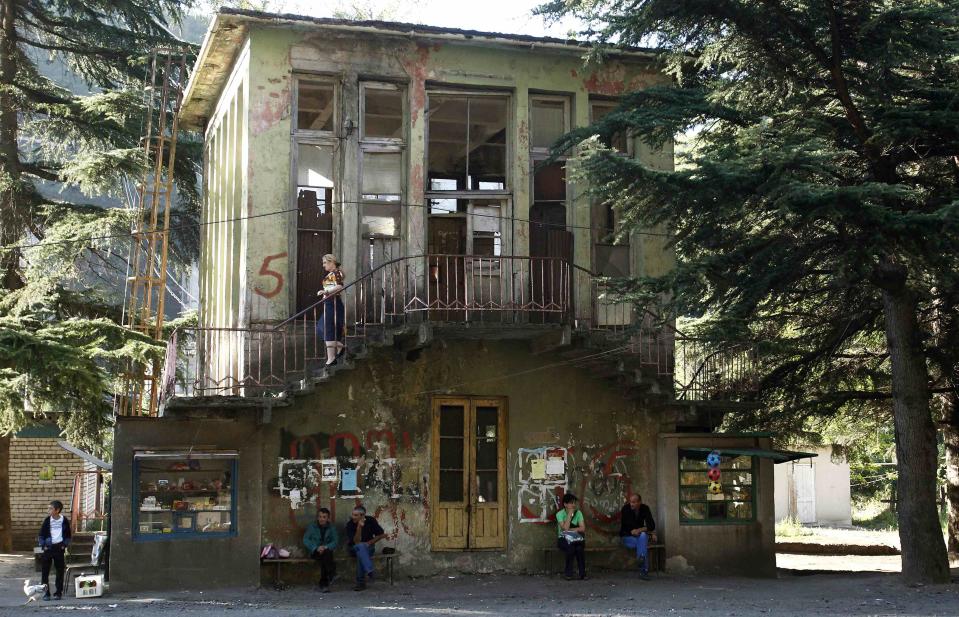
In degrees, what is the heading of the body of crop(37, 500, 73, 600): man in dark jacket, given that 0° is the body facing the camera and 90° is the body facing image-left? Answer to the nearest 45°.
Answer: approximately 0°

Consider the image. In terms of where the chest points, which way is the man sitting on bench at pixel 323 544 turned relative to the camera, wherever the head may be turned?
toward the camera

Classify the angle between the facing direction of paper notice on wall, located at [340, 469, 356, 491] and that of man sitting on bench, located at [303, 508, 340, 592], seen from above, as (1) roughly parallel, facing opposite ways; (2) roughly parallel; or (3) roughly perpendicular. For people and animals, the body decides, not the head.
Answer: roughly parallel

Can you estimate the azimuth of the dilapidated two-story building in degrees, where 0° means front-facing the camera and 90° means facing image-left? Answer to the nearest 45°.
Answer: approximately 0°

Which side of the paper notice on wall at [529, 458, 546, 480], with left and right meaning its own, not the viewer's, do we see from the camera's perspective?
front

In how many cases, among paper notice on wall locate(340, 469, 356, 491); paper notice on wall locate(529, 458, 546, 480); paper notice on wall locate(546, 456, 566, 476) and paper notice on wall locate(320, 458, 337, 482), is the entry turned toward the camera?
4

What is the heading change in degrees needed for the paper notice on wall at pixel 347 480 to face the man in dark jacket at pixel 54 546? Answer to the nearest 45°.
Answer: approximately 90° to its right

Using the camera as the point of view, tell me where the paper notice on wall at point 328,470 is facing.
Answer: facing the viewer

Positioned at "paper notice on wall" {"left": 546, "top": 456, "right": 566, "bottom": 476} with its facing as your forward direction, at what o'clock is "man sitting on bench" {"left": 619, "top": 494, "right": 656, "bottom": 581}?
The man sitting on bench is roughly at 9 o'clock from the paper notice on wall.

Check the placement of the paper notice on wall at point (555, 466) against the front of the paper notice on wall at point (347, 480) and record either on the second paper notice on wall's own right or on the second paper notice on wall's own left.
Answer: on the second paper notice on wall's own left

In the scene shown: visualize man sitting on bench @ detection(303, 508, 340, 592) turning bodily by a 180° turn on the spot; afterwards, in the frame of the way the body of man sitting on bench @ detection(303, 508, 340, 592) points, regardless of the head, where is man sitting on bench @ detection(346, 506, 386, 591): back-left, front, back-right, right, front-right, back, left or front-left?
right
